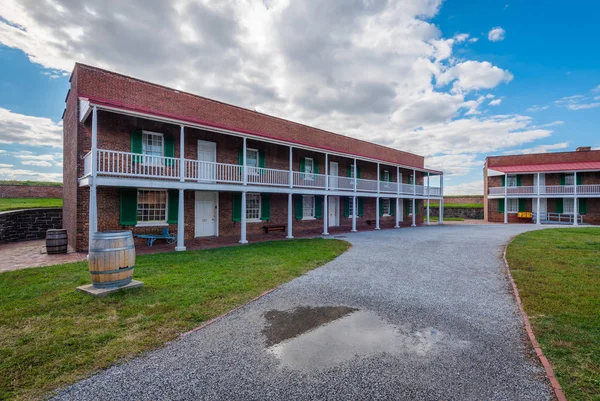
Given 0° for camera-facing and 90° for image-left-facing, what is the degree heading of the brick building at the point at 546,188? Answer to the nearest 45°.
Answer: approximately 0°

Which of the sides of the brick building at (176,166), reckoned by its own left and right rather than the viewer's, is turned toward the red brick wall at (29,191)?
back

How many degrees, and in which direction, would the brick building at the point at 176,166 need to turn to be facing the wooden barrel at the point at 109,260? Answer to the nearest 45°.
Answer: approximately 45° to its right

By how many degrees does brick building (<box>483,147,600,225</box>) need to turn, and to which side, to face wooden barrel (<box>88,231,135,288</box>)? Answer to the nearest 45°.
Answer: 0° — it already faces it

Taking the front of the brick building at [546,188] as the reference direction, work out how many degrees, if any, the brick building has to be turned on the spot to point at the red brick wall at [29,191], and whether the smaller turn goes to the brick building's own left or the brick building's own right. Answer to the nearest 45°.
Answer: approximately 45° to the brick building's own right

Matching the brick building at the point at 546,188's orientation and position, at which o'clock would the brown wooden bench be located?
The brown wooden bench is roughly at 1 o'clock from the brick building.

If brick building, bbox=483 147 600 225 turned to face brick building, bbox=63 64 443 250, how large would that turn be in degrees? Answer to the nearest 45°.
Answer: approximately 45° to its right

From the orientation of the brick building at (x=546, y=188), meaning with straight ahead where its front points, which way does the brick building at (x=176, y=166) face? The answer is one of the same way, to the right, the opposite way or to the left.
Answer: to the left

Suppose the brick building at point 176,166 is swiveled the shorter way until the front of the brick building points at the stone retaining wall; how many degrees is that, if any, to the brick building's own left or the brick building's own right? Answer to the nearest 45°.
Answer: approximately 135° to the brick building's own right
